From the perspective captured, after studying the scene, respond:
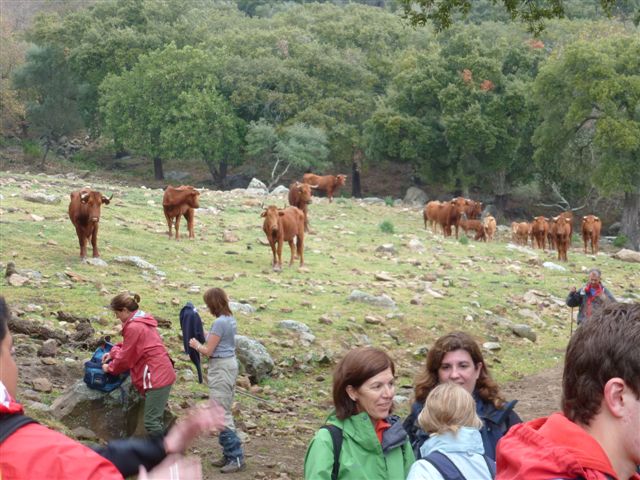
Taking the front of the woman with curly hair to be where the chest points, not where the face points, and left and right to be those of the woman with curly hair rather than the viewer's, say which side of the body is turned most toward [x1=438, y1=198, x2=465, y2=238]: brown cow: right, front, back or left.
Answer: back

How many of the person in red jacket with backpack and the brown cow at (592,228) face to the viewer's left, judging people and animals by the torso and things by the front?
1

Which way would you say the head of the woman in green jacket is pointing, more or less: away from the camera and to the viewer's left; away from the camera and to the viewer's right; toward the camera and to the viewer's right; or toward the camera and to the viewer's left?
toward the camera and to the viewer's right

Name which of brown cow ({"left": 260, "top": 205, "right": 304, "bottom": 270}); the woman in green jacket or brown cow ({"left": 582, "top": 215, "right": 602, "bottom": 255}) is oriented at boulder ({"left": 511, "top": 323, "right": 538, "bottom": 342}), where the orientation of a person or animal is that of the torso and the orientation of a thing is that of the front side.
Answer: brown cow ({"left": 582, "top": 215, "right": 602, "bottom": 255})

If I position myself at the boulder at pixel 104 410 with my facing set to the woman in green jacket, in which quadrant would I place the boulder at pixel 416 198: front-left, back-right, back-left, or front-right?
back-left

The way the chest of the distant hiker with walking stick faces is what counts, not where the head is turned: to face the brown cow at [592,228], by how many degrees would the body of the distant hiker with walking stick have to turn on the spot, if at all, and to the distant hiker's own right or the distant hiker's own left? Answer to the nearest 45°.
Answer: approximately 180°

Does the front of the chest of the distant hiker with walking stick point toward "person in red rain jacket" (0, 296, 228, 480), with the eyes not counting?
yes

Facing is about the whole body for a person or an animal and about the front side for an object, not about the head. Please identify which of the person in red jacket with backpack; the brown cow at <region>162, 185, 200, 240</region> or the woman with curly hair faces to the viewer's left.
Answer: the person in red jacket with backpack

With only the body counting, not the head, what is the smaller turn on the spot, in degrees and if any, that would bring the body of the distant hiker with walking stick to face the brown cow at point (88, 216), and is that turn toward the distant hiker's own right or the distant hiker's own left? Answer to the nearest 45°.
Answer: approximately 90° to the distant hiker's own right

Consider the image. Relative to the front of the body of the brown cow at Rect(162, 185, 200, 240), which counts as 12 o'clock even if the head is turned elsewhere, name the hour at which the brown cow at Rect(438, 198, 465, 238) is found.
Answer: the brown cow at Rect(438, 198, 465, 238) is roughly at 9 o'clock from the brown cow at Rect(162, 185, 200, 240).

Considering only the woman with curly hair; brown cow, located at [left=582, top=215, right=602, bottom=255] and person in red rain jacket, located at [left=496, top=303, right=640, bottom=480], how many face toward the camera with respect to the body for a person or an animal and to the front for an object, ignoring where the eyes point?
2

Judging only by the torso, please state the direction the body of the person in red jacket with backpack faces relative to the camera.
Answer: to the viewer's left
